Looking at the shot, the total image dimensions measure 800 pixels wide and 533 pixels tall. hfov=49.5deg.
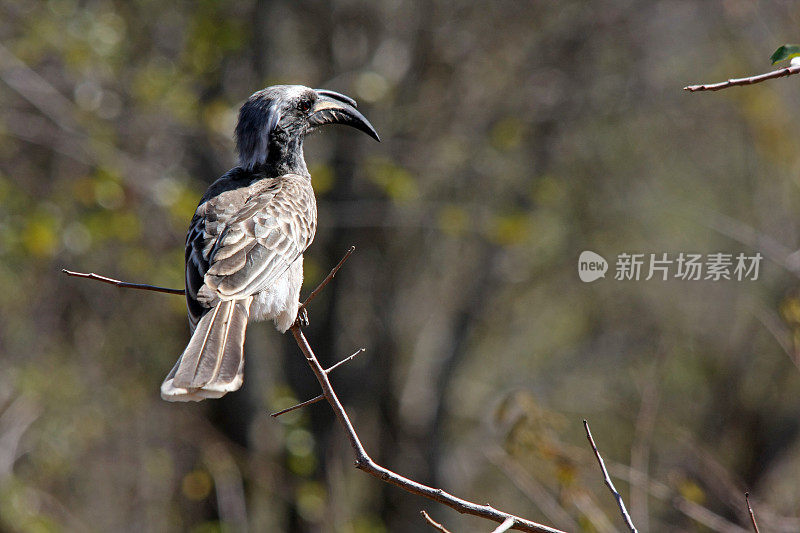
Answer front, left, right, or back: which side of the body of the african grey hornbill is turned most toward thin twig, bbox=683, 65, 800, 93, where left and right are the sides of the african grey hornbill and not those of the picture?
right

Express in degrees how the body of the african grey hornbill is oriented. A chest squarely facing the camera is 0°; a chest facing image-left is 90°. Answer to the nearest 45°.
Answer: approximately 225°
